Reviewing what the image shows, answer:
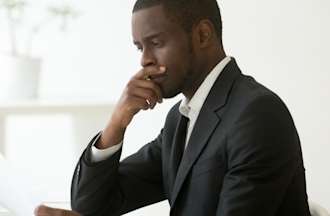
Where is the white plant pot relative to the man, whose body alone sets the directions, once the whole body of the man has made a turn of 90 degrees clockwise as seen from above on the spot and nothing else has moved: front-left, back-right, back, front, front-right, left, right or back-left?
front

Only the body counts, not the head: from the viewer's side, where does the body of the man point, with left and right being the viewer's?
facing the viewer and to the left of the viewer

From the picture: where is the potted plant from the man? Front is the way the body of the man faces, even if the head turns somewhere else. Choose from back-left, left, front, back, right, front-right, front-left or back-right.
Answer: right
